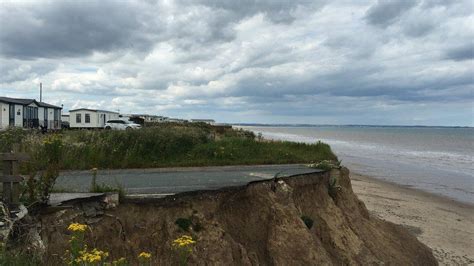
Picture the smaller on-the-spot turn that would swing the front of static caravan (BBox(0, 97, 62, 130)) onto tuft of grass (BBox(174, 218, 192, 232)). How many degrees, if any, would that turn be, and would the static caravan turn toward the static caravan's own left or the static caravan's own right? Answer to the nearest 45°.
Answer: approximately 45° to the static caravan's own right

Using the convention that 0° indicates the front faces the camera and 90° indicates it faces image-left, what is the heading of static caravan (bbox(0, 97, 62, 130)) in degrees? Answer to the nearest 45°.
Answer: approximately 315°

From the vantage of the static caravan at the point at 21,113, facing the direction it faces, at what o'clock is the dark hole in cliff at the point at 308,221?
The dark hole in cliff is roughly at 1 o'clock from the static caravan.
